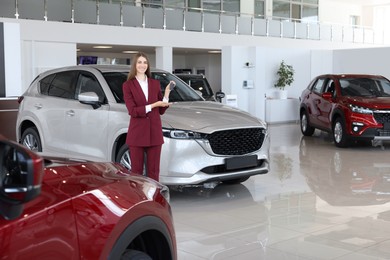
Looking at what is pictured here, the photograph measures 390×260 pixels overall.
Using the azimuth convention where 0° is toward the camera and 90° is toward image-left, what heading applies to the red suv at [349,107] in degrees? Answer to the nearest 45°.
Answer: approximately 315°

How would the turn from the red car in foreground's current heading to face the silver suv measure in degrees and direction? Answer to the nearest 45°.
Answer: approximately 45° to its left

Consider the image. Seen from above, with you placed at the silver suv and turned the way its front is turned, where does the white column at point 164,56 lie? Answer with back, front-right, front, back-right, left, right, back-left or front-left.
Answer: back-left

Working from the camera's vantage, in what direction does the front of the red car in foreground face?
facing away from the viewer and to the right of the viewer

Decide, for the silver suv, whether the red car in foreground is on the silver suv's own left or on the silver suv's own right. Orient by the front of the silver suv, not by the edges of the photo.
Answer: on the silver suv's own right

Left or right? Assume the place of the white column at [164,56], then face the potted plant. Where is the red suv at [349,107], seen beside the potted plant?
right

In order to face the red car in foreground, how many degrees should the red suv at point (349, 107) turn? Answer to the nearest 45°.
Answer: approximately 45° to its right

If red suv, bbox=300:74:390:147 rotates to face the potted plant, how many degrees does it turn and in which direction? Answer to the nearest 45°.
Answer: approximately 135° to its left

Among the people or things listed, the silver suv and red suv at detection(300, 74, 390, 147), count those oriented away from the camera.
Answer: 0

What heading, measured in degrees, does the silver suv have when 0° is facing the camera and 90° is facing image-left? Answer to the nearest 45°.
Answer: approximately 315°

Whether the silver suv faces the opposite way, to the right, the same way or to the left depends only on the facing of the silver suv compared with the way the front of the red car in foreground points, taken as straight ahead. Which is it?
to the right
